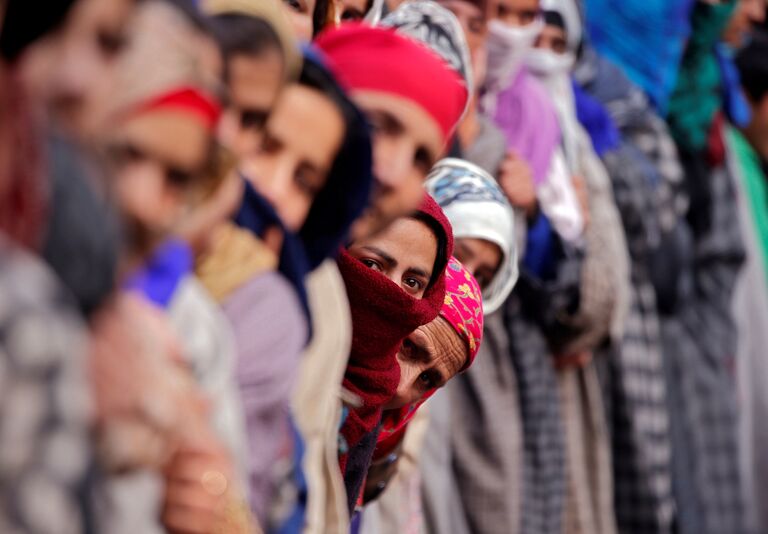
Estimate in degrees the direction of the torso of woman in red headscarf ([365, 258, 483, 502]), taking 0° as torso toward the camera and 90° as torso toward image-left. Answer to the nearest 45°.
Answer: approximately 45°
